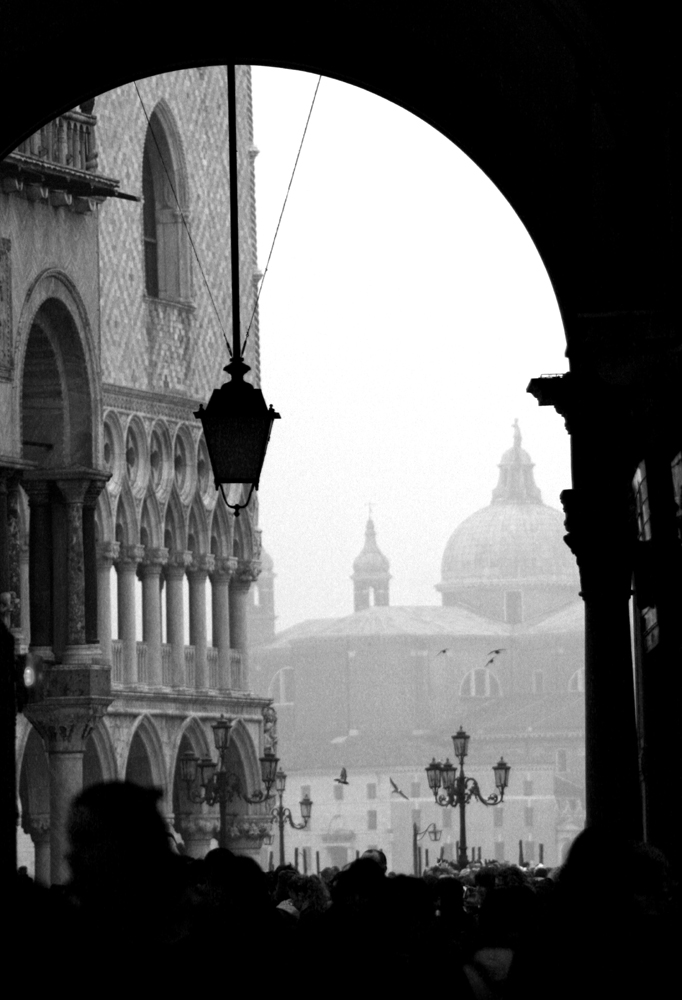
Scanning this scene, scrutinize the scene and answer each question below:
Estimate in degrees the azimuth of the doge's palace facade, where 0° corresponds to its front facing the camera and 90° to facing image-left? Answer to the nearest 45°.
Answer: approximately 315°

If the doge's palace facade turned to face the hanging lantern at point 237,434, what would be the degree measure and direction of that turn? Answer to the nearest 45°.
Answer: approximately 45° to its right
